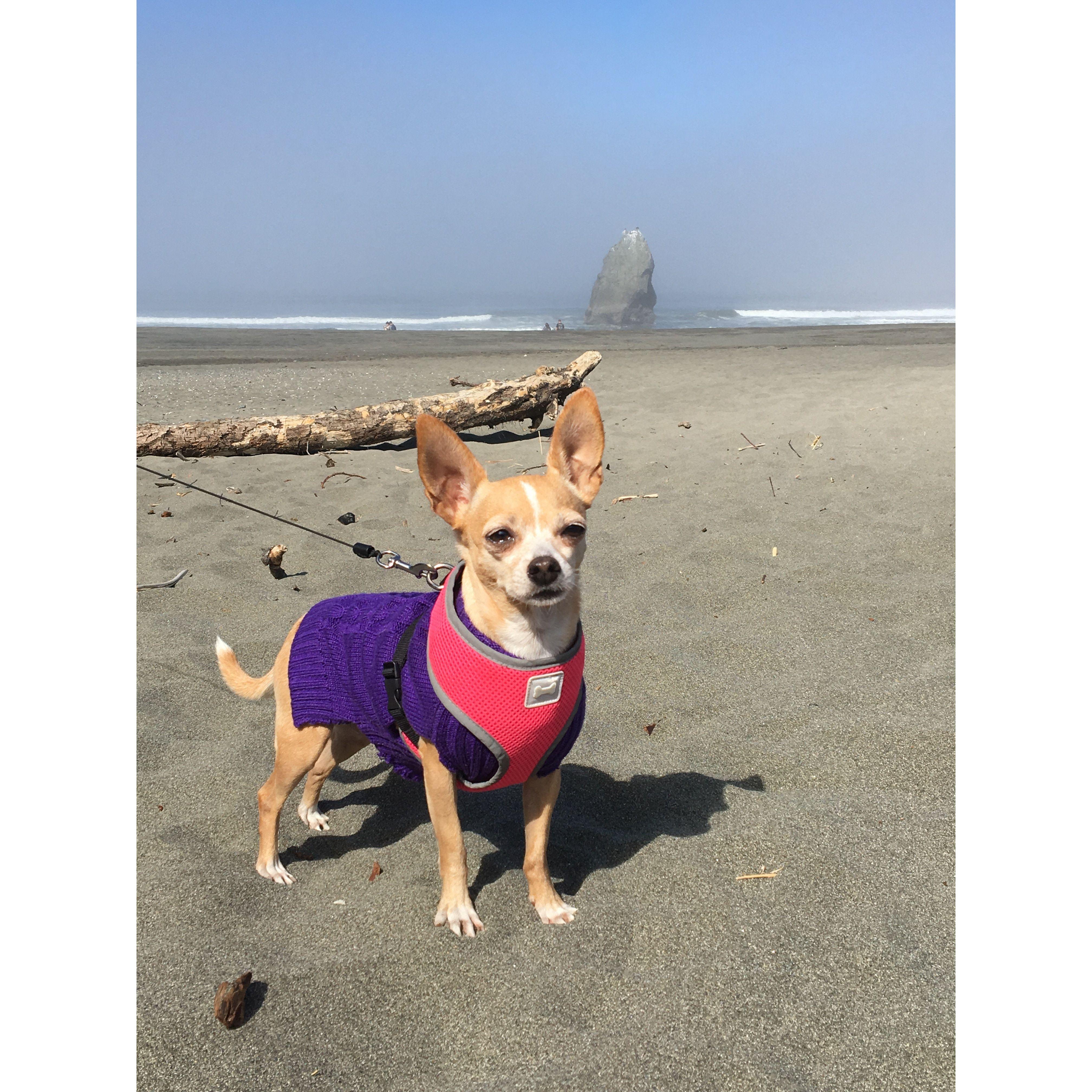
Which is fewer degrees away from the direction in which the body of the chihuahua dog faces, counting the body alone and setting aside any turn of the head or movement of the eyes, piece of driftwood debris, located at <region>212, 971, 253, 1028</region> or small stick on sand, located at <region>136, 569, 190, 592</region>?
the piece of driftwood debris

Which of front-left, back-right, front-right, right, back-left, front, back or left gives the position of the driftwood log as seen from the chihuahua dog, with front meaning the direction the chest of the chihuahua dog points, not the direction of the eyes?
back-left

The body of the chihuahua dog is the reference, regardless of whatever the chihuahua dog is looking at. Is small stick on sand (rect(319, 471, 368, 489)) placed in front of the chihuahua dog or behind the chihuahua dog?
behind

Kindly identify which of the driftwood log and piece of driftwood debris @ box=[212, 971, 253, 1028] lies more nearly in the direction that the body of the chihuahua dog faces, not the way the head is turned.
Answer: the piece of driftwood debris

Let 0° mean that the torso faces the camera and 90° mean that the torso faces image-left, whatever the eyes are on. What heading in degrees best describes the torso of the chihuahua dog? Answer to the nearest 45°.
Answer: approximately 315°

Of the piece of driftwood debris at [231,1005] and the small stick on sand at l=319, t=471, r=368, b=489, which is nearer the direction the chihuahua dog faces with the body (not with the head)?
the piece of driftwood debris
